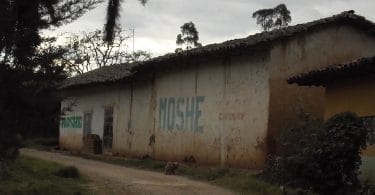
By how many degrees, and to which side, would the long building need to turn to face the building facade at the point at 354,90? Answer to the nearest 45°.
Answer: approximately 90° to its left

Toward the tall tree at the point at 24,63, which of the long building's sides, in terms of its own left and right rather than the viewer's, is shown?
front

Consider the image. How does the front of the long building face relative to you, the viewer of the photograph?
facing the viewer and to the left of the viewer

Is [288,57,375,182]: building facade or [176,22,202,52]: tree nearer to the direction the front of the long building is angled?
the building facade

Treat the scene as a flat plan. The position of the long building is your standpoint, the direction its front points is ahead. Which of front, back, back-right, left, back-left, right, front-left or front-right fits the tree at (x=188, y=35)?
back-right

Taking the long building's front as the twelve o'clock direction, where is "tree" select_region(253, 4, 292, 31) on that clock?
The tree is roughly at 5 o'clock from the long building.

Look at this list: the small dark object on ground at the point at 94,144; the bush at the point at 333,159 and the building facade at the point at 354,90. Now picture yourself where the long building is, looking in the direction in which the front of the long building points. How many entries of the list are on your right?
1

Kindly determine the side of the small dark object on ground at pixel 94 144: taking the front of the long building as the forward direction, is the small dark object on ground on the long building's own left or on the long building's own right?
on the long building's own right

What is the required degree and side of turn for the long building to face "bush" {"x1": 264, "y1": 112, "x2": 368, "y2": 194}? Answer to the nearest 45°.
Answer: approximately 45° to its left
